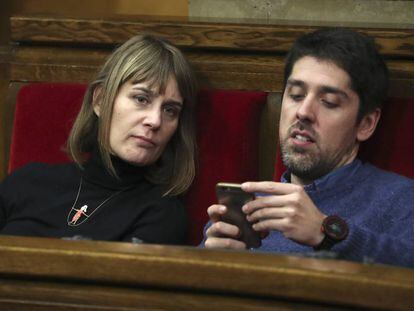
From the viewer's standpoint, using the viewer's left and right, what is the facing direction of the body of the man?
facing the viewer and to the left of the viewer

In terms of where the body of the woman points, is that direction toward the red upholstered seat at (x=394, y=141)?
no

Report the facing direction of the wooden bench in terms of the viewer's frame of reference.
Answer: facing the viewer

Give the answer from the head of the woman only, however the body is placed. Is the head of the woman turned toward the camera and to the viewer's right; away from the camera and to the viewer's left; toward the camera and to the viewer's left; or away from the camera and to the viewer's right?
toward the camera and to the viewer's right

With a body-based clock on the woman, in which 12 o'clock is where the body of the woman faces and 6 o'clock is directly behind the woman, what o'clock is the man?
The man is roughly at 10 o'clock from the woman.

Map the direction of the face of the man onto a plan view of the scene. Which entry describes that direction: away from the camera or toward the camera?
toward the camera

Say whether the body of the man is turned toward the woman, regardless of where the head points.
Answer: no

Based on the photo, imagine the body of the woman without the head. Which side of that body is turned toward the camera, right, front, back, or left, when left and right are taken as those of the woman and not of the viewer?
front
